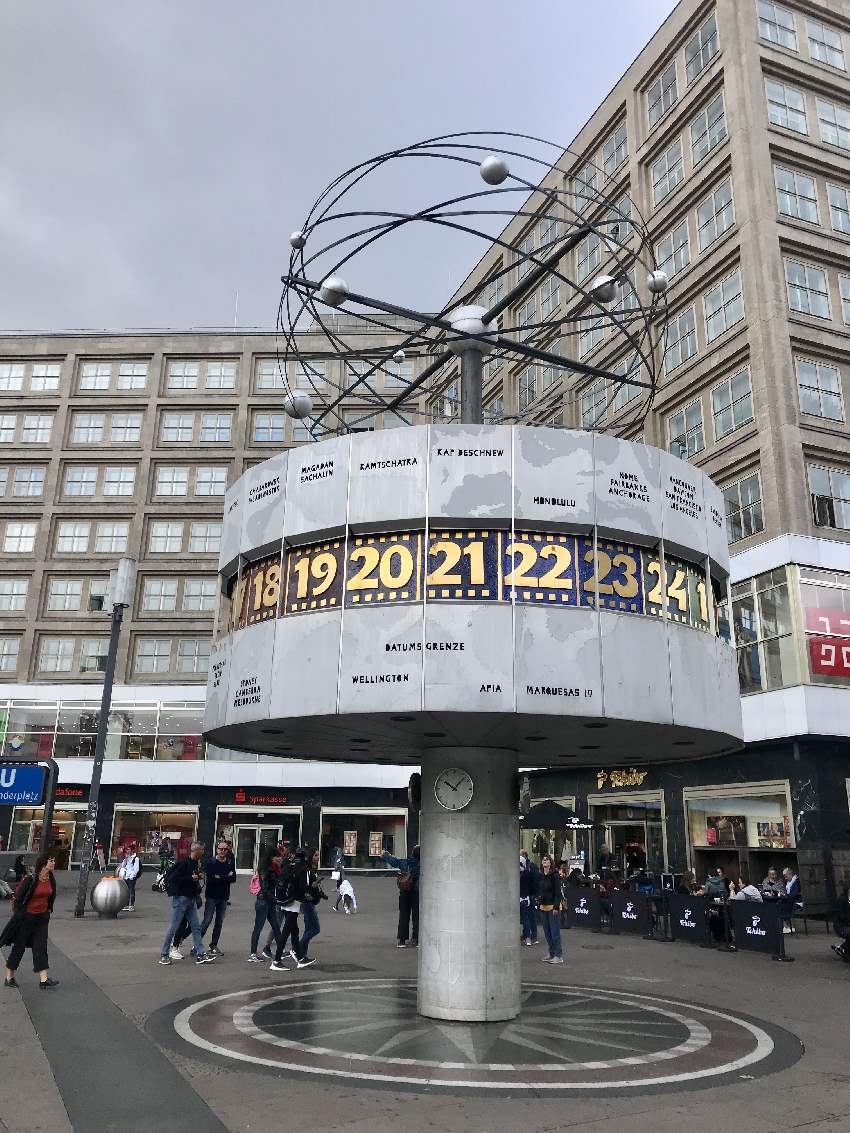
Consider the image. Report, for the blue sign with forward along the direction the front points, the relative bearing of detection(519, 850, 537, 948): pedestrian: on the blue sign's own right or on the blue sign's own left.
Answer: on the blue sign's own left

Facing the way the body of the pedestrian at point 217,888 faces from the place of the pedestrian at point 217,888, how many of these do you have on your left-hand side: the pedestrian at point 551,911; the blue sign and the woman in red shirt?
1

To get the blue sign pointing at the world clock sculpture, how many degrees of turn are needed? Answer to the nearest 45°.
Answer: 0° — it already faces it

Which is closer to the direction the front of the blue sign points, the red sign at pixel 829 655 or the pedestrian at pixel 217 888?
the pedestrian

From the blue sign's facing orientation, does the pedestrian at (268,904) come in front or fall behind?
in front

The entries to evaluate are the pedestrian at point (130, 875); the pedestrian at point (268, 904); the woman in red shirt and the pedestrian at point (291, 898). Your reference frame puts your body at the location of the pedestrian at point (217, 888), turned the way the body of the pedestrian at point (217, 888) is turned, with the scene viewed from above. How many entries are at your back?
1

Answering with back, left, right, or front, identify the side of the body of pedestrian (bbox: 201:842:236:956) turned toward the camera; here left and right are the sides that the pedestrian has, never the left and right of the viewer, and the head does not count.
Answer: front

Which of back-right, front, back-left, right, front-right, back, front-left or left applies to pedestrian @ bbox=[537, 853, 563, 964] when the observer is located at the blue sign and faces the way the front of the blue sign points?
front-left

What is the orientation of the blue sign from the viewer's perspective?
toward the camera

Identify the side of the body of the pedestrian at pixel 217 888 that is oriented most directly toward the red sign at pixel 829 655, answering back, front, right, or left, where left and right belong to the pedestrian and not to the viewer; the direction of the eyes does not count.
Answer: left
